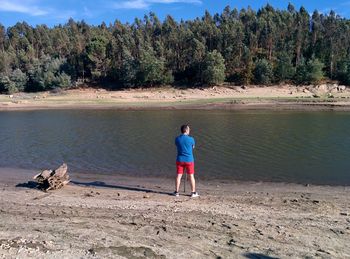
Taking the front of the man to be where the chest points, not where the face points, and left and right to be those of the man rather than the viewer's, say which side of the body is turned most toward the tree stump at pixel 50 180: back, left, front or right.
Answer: left

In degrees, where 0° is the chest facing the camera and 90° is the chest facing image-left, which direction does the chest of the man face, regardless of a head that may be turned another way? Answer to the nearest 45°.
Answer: approximately 180°

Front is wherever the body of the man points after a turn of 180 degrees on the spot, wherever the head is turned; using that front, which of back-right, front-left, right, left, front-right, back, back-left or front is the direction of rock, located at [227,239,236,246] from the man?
front
